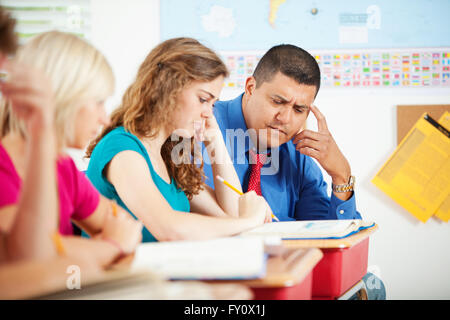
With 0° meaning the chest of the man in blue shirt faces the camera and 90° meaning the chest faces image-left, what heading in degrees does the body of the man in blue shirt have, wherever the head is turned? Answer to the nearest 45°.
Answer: approximately 0°

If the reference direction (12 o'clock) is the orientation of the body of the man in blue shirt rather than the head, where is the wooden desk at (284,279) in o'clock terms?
The wooden desk is roughly at 12 o'clock from the man in blue shirt.

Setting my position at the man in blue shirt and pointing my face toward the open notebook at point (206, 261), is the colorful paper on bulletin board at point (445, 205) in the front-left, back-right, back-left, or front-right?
back-left

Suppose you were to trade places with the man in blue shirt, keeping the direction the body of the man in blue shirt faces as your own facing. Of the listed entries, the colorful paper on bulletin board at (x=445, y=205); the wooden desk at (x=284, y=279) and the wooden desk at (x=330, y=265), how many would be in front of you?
2
